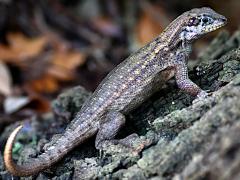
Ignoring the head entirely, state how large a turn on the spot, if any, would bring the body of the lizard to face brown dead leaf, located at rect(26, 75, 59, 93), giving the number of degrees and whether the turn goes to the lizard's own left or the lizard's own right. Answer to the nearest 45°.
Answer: approximately 135° to the lizard's own left

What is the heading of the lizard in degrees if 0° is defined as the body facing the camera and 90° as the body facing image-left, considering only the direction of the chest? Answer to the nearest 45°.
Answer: approximately 270°

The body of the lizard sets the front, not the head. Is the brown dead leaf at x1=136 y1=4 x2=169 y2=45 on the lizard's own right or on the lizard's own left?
on the lizard's own left

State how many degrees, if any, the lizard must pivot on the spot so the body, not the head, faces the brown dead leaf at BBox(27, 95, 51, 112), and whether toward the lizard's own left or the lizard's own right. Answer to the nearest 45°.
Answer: approximately 135° to the lizard's own left
